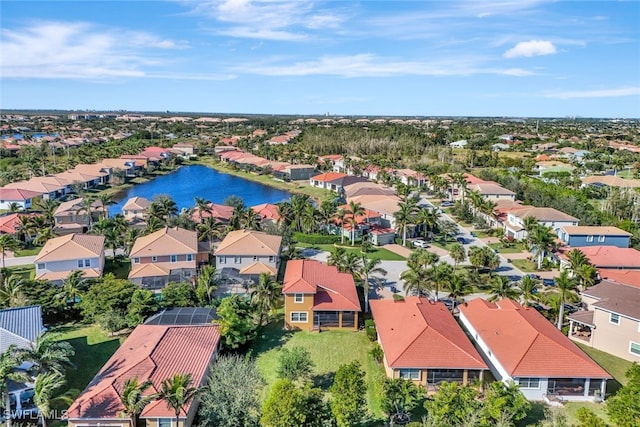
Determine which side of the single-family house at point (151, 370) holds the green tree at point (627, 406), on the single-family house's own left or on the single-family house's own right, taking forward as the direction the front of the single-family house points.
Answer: on the single-family house's own left

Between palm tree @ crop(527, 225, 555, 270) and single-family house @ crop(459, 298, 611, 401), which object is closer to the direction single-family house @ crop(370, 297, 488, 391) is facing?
the palm tree

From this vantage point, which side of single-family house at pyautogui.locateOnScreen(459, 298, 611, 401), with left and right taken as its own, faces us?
back

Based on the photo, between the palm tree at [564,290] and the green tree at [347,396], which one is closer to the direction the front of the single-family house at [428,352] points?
the palm tree

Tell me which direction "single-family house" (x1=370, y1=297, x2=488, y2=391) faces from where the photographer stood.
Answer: facing away from the viewer

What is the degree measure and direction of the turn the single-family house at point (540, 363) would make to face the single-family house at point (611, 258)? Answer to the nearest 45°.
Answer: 0° — it already faces it

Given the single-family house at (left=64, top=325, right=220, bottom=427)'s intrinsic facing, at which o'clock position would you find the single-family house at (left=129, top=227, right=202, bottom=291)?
the single-family house at (left=129, top=227, right=202, bottom=291) is roughly at 6 o'clock from the single-family house at (left=64, top=325, right=220, bottom=427).

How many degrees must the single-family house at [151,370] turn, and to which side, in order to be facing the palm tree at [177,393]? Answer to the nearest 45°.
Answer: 0° — it already faces it

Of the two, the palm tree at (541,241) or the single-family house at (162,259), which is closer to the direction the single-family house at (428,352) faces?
the palm tree

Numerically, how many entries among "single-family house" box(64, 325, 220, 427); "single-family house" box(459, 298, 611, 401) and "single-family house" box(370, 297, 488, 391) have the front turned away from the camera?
2
